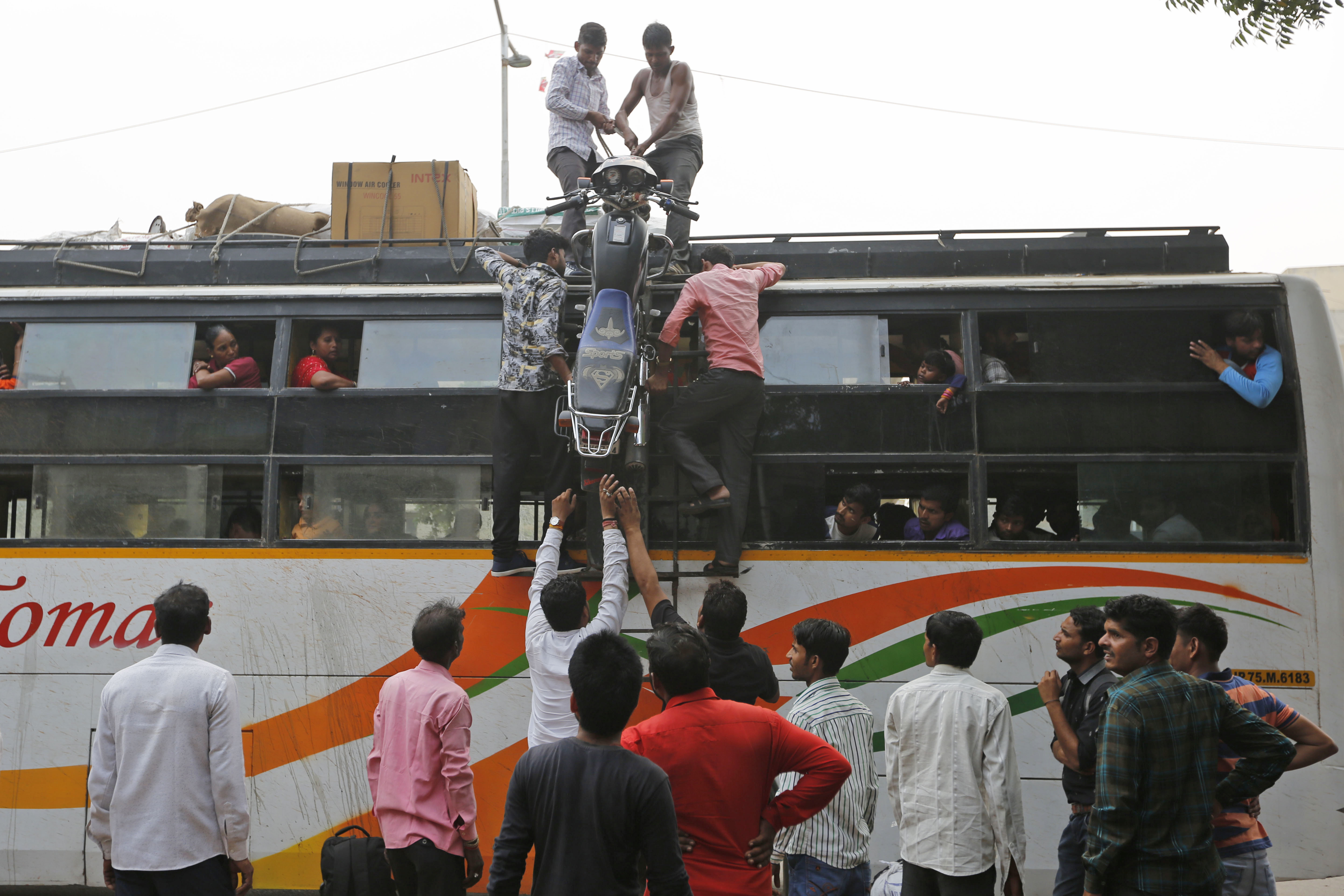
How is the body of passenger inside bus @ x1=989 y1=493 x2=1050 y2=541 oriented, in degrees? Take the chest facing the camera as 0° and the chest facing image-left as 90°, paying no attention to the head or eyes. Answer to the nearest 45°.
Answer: approximately 45°

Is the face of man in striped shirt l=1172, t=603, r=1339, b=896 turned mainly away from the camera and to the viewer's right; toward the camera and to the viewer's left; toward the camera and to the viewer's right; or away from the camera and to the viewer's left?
away from the camera and to the viewer's left

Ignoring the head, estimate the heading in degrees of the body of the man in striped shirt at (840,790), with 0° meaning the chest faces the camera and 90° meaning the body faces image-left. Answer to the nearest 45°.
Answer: approximately 135°

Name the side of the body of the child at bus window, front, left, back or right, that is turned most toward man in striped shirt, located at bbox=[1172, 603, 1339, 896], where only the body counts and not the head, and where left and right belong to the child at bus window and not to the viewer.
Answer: left

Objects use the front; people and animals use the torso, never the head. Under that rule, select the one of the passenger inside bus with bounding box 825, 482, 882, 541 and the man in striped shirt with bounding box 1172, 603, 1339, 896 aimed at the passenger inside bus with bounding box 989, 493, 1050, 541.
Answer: the man in striped shirt

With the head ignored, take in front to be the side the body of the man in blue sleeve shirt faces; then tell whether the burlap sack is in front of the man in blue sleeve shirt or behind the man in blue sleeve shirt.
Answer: in front

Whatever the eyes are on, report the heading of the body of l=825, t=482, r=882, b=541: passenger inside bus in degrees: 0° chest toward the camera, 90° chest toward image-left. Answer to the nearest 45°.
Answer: approximately 45°

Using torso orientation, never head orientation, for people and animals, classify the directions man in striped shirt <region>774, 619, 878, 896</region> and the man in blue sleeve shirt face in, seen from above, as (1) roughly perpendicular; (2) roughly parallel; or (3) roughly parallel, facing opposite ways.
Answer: roughly perpendicular

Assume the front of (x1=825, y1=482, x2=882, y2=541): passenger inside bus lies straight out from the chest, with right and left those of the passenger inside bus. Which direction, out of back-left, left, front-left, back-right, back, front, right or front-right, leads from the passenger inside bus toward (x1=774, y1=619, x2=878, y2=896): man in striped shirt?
front-left

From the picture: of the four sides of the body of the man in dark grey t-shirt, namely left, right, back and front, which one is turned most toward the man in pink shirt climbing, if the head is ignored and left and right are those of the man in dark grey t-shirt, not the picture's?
front

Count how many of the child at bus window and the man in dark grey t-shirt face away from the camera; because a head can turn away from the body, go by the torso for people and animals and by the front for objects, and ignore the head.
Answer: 1
